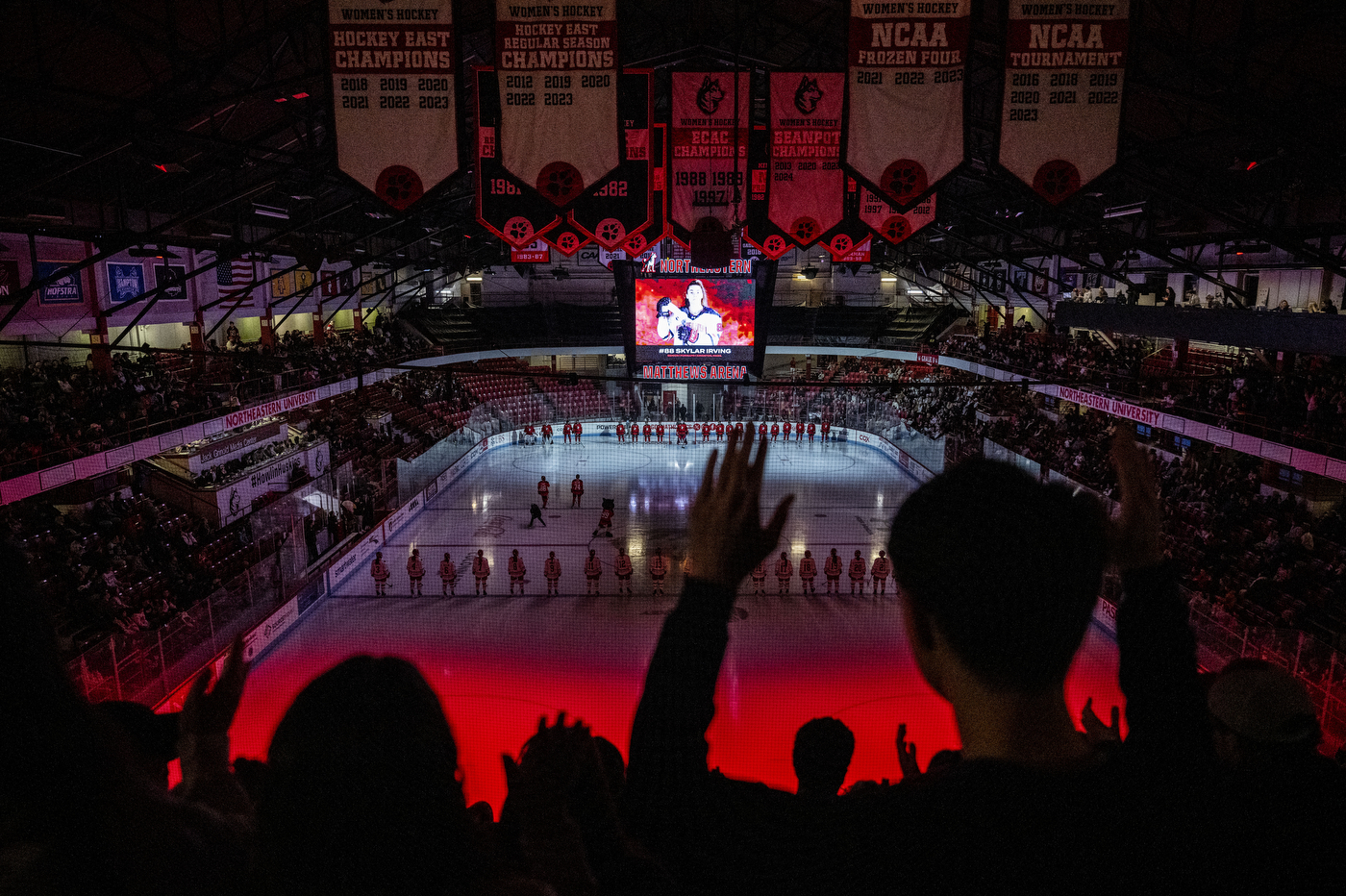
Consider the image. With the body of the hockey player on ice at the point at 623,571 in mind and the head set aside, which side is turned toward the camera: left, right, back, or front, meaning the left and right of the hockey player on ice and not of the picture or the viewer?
back

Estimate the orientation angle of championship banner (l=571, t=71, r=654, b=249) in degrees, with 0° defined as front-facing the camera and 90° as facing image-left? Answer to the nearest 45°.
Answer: approximately 0°

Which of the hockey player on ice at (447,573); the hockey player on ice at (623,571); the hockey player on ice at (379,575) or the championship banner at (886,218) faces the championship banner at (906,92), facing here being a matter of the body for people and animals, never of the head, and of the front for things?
the championship banner at (886,218)

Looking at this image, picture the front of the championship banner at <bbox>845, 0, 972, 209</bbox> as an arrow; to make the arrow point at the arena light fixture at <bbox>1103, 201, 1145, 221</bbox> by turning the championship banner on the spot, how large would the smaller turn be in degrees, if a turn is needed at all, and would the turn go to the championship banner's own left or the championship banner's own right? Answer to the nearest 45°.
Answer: approximately 135° to the championship banner's own left

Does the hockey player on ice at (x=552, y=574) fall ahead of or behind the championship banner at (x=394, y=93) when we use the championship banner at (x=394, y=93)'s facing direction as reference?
behind

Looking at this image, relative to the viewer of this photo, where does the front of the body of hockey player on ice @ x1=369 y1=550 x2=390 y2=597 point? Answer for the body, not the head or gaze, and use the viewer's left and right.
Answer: facing away from the viewer

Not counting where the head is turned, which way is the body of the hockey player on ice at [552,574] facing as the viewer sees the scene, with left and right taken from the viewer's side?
facing away from the viewer

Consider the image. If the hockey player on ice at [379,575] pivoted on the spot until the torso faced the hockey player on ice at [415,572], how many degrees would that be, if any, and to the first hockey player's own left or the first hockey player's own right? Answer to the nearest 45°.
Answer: approximately 90° to the first hockey player's own right

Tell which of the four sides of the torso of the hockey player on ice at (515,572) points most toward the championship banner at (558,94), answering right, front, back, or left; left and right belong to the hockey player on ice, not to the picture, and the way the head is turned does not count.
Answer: back

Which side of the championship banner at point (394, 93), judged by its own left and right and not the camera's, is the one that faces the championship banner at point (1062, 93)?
left

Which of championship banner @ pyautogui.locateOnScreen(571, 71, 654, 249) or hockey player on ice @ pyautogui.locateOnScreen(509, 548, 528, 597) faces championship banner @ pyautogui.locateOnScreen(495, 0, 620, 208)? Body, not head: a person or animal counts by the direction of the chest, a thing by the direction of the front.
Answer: championship banner @ pyautogui.locateOnScreen(571, 71, 654, 249)

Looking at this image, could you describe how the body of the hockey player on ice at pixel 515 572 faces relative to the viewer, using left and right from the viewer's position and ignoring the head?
facing away from the viewer

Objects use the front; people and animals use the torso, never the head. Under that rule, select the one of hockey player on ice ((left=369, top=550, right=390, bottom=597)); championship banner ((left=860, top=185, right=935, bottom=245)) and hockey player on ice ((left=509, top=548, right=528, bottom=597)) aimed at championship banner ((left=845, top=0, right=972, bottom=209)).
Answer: championship banner ((left=860, top=185, right=935, bottom=245))
